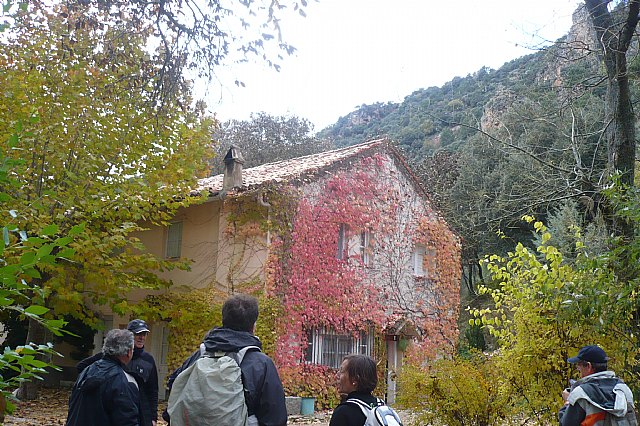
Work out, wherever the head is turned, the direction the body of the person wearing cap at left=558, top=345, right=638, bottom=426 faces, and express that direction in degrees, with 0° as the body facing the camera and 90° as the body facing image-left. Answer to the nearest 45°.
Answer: approximately 135°

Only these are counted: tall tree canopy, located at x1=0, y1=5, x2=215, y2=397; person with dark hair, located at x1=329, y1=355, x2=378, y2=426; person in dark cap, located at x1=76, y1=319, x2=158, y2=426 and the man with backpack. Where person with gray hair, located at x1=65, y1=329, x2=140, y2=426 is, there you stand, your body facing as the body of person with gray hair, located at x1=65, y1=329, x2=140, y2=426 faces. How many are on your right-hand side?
2

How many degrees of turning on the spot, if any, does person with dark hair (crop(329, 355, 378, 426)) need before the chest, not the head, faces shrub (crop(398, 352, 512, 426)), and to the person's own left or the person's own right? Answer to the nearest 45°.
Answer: approximately 45° to the person's own right

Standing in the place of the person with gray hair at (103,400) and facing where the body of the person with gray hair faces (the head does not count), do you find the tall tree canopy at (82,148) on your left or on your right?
on your left

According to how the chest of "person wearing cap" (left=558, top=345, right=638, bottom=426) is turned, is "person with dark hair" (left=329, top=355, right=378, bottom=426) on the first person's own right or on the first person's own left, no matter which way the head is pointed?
on the first person's own left

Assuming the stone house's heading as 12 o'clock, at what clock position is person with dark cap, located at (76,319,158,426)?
The person with dark cap is roughly at 2 o'clock from the stone house.

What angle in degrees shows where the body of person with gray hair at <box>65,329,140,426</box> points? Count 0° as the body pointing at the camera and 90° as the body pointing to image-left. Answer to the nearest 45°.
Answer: approximately 225°

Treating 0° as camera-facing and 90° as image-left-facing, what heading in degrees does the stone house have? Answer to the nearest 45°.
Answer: approximately 315°

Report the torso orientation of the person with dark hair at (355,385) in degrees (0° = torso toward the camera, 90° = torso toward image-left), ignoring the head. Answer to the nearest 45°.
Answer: approximately 135°
